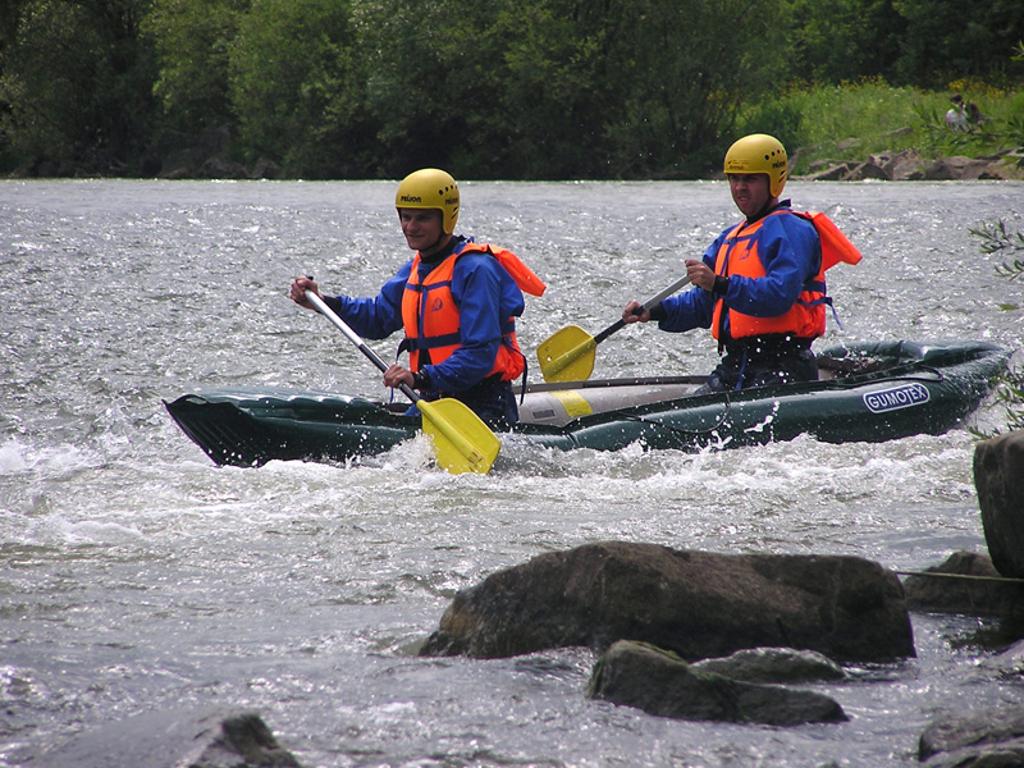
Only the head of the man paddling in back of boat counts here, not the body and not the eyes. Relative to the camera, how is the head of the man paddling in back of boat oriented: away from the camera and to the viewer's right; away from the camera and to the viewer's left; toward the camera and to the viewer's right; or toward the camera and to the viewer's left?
toward the camera and to the viewer's left

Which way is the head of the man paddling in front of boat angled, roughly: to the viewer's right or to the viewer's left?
to the viewer's left

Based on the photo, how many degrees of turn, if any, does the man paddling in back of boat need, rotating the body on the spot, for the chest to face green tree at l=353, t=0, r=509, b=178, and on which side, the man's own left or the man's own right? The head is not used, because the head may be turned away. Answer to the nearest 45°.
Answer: approximately 135° to the man's own right

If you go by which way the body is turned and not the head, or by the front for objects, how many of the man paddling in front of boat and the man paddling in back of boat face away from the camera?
0

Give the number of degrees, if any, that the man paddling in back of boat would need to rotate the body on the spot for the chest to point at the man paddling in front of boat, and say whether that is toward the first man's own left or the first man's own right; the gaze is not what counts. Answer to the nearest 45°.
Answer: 0° — they already face them

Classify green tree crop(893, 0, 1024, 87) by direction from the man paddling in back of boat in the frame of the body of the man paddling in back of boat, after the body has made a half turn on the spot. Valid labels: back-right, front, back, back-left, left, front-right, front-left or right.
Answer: front-left

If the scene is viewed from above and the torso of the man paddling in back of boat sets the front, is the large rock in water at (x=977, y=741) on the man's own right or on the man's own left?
on the man's own left

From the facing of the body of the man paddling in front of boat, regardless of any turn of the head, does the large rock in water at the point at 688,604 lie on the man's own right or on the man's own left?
on the man's own left

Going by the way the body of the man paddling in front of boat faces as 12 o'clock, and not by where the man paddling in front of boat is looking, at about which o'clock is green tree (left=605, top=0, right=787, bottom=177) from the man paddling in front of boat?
The green tree is roughly at 5 o'clock from the man paddling in front of boat.

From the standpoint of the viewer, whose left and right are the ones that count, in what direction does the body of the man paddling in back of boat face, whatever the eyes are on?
facing the viewer and to the left of the viewer

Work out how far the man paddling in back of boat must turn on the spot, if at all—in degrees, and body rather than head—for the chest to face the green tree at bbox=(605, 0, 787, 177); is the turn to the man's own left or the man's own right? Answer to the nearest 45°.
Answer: approximately 135° to the man's own right
